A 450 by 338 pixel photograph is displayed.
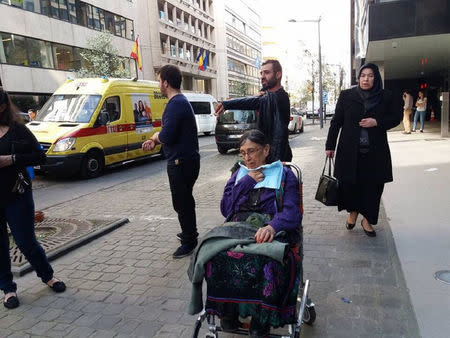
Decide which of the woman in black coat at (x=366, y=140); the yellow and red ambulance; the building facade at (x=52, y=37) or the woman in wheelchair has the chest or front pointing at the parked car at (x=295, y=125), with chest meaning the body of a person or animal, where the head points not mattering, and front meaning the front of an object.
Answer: the building facade

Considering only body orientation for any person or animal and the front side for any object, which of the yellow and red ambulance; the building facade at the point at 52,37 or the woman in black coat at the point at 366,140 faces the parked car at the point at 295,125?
the building facade

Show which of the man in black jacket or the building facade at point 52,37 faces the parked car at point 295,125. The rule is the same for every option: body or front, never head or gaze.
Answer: the building facade

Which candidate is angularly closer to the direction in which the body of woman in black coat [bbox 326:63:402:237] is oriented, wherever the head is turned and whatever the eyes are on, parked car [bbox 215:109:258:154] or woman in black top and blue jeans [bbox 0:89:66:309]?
the woman in black top and blue jeans

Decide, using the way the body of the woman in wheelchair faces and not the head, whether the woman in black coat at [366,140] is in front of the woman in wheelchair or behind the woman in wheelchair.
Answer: behind
